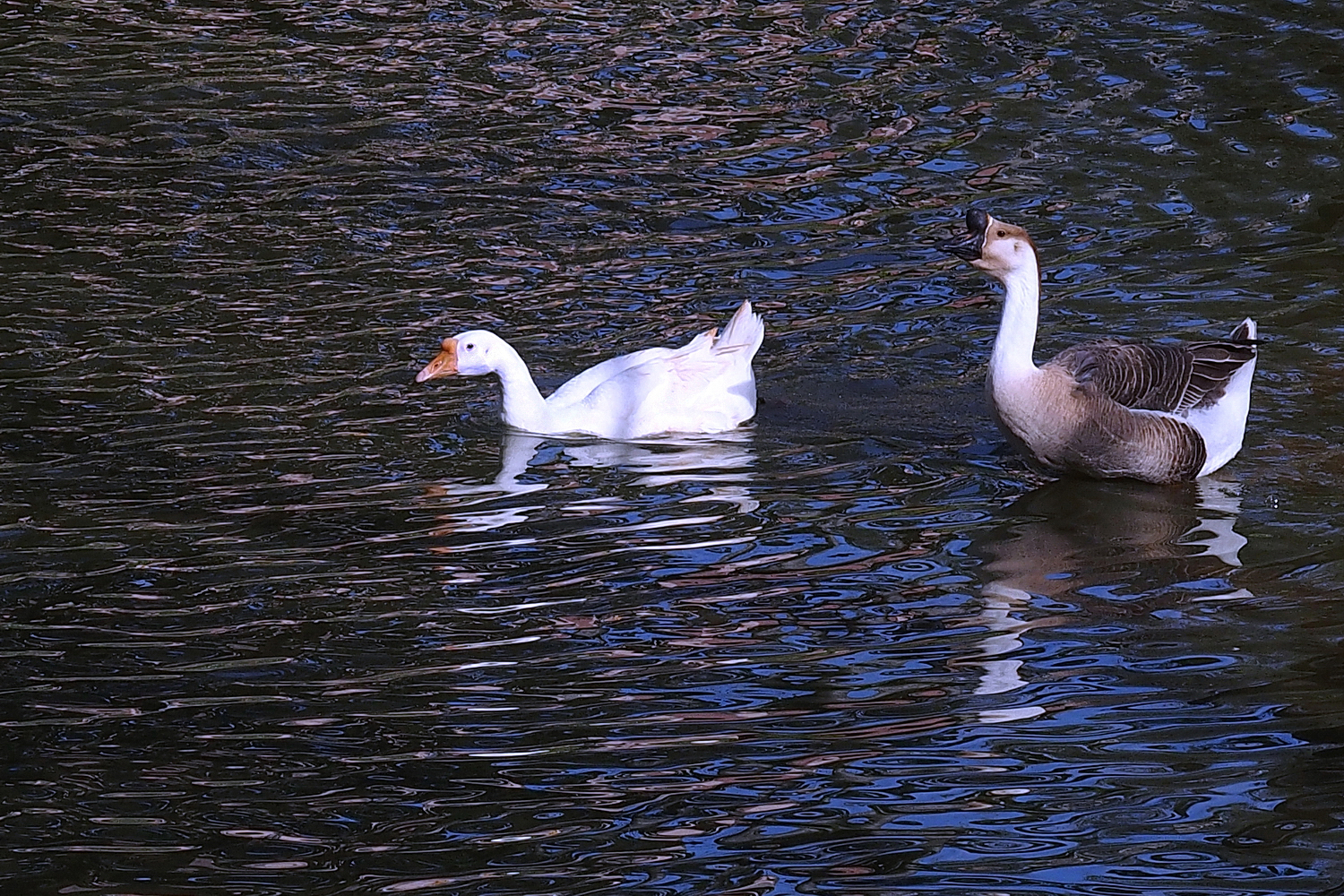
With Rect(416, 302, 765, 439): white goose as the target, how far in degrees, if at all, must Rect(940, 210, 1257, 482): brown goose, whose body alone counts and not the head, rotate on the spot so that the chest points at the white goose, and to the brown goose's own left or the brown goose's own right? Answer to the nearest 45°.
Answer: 0° — it already faces it

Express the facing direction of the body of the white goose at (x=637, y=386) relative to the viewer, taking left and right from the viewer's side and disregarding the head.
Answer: facing to the left of the viewer

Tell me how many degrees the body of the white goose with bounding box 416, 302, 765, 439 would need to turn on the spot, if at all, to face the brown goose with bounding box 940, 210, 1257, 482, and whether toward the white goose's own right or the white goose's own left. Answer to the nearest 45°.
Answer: approximately 135° to the white goose's own left

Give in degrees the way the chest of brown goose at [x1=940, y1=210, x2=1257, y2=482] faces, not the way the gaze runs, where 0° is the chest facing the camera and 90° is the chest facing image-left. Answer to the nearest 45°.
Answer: approximately 90°

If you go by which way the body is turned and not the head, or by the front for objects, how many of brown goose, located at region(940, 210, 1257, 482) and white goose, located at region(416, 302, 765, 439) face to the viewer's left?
2
